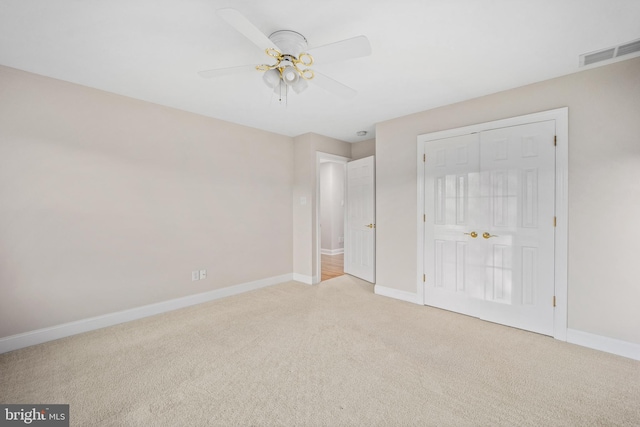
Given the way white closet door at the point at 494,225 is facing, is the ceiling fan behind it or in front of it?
in front

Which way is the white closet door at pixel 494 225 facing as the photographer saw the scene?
facing the viewer and to the left of the viewer

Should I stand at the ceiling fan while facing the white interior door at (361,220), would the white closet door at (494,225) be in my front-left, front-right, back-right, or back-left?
front-right

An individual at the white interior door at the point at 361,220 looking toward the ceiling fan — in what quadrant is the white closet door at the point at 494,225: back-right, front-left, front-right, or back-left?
front-left

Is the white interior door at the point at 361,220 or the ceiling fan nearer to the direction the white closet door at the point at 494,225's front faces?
the ceiling fan

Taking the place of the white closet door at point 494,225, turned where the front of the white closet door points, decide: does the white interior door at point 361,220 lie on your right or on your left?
on your right
